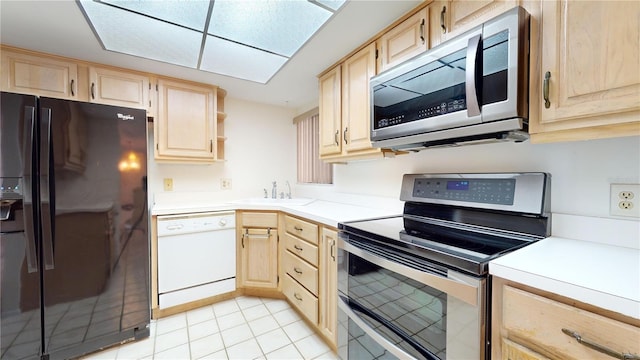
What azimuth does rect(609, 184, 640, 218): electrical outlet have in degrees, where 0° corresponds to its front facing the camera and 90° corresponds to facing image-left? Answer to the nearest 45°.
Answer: approximately 0°

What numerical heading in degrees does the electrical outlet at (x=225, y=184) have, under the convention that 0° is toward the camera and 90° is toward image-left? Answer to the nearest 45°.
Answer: approximately 0°

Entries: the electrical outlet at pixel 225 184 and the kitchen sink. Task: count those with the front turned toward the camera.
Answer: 2

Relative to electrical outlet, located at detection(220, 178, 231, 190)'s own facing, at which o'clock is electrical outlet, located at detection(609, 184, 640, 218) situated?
electrical outlet, located at detection(609, 184, 640, 218) is roughly at 11 o'clock from electrical outlet, located at detection(220, 178, 231, 190).

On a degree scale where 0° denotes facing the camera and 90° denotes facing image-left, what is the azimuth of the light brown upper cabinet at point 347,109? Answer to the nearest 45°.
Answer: approximately 45°

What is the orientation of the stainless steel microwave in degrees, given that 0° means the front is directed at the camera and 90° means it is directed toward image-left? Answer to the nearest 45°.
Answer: approximately 45°

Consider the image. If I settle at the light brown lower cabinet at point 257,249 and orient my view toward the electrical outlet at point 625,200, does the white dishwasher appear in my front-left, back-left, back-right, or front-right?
back-right

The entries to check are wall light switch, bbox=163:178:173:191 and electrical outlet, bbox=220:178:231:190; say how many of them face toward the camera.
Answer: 2

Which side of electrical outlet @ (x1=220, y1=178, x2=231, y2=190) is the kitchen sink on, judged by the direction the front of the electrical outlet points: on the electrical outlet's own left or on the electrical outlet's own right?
on the electrical outlet's own left

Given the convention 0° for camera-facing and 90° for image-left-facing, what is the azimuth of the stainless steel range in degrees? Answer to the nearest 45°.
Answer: approximately 45°
